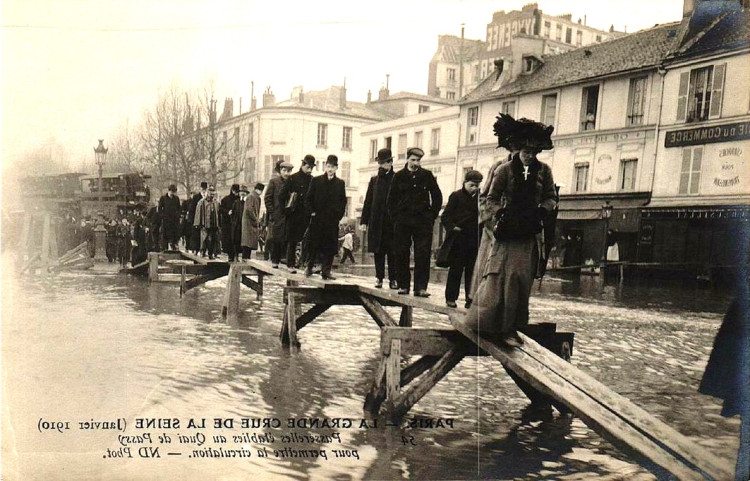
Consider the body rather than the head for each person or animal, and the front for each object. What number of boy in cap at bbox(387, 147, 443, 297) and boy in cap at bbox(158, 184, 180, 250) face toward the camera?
2

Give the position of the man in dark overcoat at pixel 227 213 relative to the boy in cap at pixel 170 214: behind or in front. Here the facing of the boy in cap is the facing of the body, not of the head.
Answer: in front

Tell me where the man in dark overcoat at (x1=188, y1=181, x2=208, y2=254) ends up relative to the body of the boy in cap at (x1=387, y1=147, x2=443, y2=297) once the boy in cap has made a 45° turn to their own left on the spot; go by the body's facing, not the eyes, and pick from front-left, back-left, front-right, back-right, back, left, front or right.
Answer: back

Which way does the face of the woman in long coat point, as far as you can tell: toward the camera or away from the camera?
toward the camera

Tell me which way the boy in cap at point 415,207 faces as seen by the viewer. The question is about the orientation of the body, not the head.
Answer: toward the camera

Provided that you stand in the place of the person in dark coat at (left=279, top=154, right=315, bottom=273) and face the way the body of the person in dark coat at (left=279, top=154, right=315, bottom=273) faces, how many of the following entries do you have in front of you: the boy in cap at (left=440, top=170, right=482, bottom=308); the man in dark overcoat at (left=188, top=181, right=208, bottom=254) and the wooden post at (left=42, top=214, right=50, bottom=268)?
1

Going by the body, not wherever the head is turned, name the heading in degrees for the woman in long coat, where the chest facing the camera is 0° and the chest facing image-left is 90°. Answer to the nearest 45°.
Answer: approximately 315°

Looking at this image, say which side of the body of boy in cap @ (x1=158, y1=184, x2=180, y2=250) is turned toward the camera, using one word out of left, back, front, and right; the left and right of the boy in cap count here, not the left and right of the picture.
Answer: front

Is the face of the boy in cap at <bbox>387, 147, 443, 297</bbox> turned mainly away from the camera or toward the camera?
toward the camera
